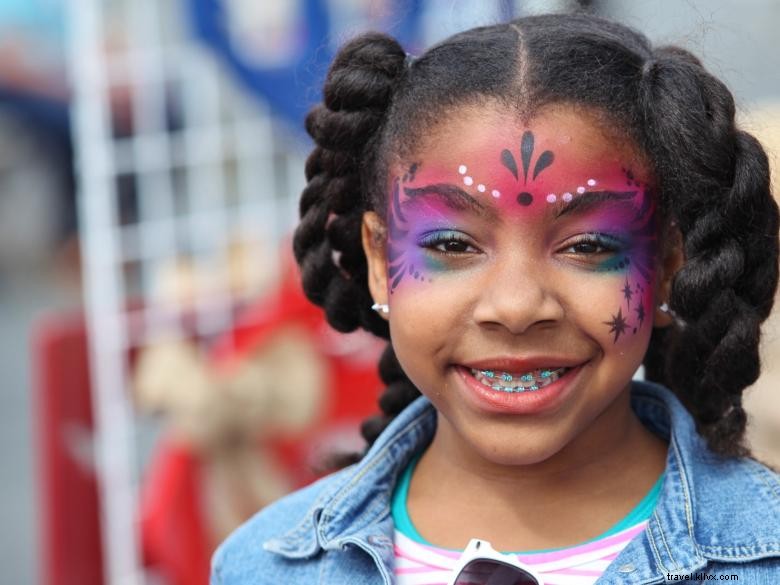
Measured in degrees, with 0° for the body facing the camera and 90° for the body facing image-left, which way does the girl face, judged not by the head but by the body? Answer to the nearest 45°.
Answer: approximately 0°
